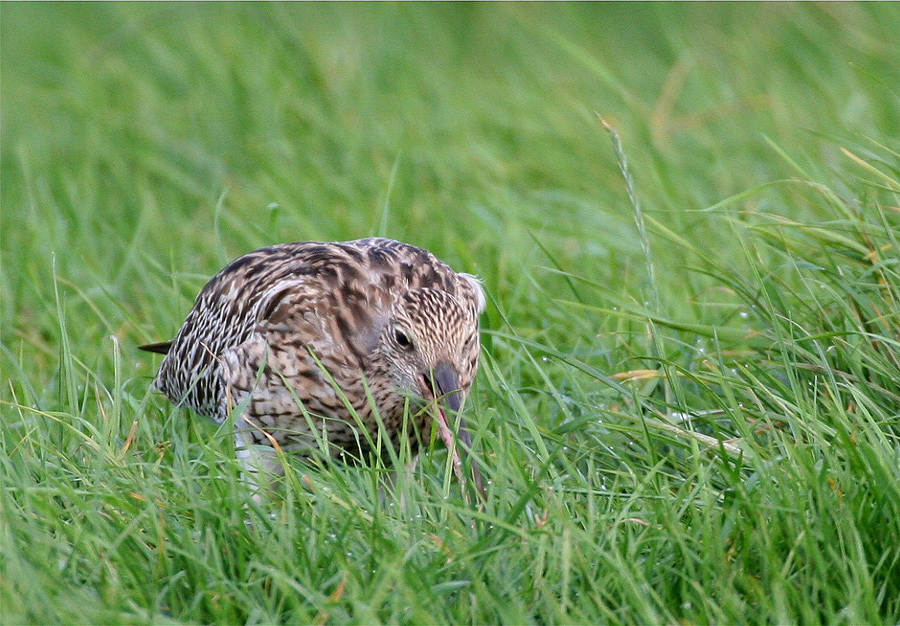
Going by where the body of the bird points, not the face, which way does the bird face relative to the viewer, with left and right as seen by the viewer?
facing the viewer and to the right of the viewer
